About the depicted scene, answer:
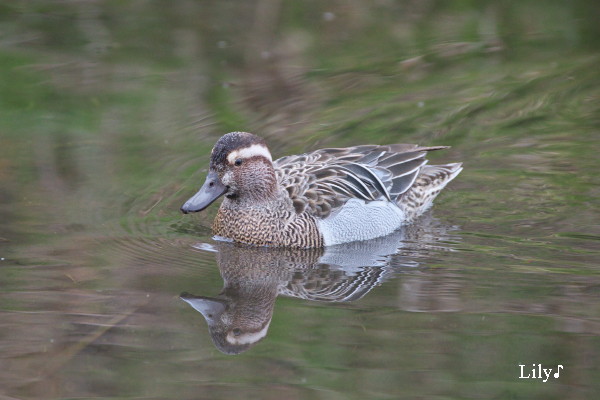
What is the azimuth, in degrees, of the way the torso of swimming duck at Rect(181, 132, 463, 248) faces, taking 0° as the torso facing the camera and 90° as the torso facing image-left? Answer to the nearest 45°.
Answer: approximately 45°
